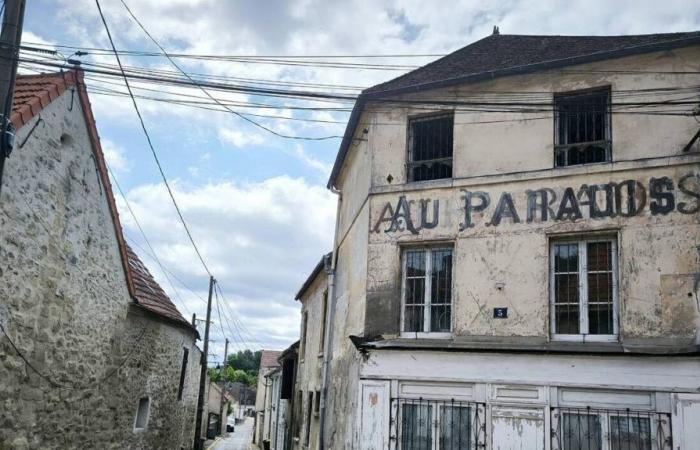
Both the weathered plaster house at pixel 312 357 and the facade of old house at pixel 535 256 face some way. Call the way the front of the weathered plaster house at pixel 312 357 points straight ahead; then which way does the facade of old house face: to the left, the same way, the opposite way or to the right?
to the left

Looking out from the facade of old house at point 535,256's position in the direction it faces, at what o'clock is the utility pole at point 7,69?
The utility pole is roughly at 2 o'clock from the facade of old house.

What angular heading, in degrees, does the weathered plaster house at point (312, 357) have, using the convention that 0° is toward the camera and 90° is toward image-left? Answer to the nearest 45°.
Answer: approximately 90°

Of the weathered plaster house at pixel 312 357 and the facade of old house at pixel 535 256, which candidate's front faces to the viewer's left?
the weathered plaster house

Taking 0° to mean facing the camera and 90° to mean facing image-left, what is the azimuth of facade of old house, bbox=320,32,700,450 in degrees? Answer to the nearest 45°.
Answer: approximately 0°

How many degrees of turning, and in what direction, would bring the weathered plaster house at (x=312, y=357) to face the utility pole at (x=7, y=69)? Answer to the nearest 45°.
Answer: approximately 90° to its left

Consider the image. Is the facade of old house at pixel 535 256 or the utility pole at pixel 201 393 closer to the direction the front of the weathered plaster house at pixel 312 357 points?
the utility pole

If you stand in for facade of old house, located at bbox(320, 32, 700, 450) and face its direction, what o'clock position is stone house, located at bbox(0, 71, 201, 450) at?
The stone house is roughly at 3 o'clock from the facade of old house.

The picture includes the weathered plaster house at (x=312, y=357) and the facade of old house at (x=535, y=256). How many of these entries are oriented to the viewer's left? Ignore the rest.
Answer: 1
